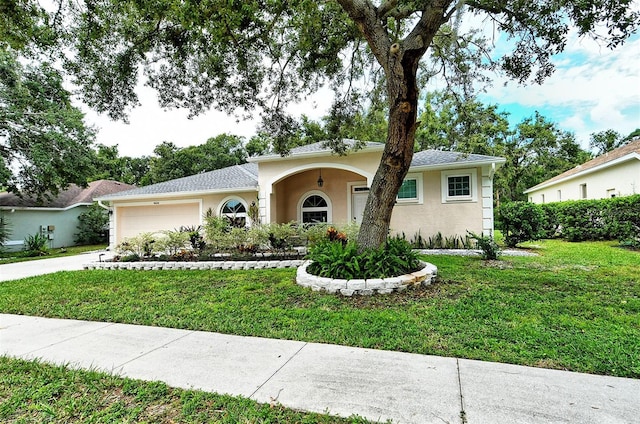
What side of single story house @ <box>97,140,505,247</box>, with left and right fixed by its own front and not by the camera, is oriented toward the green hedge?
left

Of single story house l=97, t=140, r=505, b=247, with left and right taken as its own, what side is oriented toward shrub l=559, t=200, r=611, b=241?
left

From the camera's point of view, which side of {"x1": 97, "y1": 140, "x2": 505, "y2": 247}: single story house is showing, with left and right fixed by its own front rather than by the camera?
front

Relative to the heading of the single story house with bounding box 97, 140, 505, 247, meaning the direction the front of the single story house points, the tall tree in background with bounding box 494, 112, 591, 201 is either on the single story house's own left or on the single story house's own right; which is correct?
on the single story house's own left

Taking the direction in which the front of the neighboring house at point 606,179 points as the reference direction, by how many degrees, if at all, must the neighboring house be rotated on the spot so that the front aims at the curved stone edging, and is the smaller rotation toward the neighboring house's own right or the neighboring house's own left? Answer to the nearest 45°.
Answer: approximately 45° to the neighboring house's own right

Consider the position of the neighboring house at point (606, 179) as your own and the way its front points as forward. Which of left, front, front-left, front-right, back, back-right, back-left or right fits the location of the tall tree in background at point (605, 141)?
back-left

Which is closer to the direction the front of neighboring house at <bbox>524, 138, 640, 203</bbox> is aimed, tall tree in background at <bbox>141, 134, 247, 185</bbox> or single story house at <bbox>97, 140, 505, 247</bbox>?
the single story house

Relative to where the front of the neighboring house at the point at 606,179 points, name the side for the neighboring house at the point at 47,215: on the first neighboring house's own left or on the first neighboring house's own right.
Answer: on the first neighboring house's own right

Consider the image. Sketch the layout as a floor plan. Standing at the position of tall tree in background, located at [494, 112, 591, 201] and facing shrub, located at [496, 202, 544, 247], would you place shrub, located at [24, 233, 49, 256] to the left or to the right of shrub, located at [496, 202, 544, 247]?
right

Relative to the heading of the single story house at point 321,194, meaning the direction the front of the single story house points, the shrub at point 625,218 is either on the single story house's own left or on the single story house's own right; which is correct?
on the single story house's own left

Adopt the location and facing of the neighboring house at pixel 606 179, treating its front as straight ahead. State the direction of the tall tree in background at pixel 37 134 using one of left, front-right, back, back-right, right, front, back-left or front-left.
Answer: right

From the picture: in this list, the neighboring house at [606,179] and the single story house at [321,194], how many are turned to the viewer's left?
0

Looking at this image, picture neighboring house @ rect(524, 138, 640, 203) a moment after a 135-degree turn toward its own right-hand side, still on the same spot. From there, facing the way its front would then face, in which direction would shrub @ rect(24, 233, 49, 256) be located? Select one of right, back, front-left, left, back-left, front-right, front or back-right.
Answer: front-left

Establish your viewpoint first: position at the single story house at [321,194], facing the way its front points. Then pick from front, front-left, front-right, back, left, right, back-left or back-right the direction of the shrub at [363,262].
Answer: front

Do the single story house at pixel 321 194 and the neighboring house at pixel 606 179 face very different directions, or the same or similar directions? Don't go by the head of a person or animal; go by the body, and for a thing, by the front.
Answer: same or similar directions

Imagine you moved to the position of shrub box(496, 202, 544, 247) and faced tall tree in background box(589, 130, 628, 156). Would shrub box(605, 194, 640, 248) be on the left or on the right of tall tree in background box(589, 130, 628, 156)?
right

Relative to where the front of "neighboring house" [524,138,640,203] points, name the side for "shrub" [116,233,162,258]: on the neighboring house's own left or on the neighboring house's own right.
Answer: on the neighboring house's own right

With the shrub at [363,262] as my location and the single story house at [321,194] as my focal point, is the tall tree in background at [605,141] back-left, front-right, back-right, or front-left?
front-right
